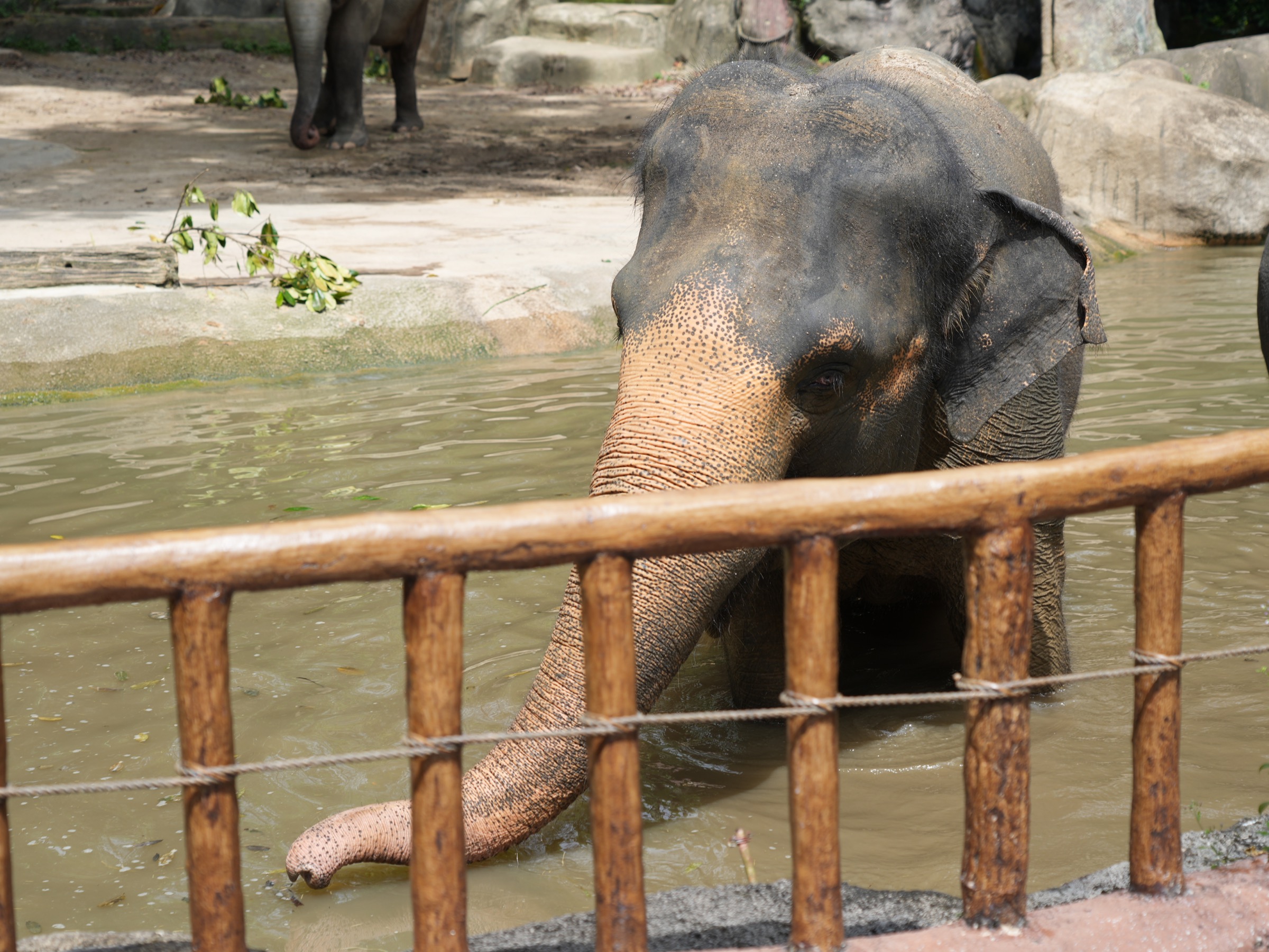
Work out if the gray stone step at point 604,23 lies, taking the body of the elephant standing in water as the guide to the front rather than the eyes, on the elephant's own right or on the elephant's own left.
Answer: on the elephant's own right

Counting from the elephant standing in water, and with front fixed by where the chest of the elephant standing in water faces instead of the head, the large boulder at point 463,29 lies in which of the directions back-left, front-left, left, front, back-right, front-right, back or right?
back-right

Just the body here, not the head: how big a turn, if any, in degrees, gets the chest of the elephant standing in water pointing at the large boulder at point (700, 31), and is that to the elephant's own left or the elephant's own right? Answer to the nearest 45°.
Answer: approximately 135° to the elephant's own right

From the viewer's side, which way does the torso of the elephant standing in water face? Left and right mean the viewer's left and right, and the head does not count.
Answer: facing the viewer and to the left of the viewer

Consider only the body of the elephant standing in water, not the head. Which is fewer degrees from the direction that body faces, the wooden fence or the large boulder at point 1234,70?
the wooden fence

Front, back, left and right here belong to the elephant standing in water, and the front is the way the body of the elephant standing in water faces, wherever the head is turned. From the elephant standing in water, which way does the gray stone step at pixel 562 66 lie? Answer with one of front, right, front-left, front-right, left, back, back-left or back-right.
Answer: back-right

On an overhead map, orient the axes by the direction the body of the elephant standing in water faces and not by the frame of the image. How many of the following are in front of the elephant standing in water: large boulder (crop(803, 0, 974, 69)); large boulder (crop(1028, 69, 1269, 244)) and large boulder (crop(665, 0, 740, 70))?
0
